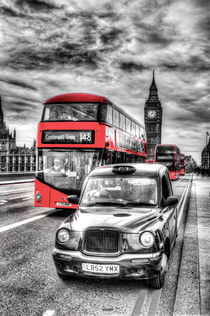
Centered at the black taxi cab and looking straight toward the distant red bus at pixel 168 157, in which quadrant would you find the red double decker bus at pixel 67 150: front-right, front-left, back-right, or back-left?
front-left

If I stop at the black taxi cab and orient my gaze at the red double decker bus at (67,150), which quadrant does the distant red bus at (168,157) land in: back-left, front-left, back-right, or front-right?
front-right

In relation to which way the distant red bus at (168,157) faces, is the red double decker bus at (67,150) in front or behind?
in front

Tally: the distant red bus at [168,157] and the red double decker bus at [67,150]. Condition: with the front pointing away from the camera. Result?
0

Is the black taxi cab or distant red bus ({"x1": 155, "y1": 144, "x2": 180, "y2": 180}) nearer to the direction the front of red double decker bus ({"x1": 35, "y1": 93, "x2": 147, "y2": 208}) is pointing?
the black taxi cab

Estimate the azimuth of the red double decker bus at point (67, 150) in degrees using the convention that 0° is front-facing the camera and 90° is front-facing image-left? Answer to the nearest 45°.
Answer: approximately 45°

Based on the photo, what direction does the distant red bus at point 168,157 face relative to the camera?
toward the camera

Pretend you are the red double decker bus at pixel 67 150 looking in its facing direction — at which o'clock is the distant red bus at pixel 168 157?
The distant red bus is roughly at 5 o'clock from the red double decker bus.

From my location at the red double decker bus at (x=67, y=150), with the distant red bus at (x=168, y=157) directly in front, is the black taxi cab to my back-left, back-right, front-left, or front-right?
back-right

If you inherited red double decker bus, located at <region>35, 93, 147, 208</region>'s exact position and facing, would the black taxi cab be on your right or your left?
on your left

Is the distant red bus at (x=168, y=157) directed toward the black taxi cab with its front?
yes
